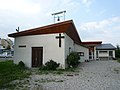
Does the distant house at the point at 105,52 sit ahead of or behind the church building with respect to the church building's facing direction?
behind

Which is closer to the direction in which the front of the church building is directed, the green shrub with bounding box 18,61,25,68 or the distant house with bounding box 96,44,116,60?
the green shrub

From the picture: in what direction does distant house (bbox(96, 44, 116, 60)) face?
toward the camera

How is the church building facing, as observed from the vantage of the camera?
facing the viewer and to the left of the viewer

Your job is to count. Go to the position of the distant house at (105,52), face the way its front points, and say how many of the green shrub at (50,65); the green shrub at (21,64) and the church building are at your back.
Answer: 0

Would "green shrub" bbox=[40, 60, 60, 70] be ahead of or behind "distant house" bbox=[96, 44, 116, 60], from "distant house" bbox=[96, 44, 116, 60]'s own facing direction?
ahead

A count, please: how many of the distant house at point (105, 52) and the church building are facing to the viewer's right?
0
